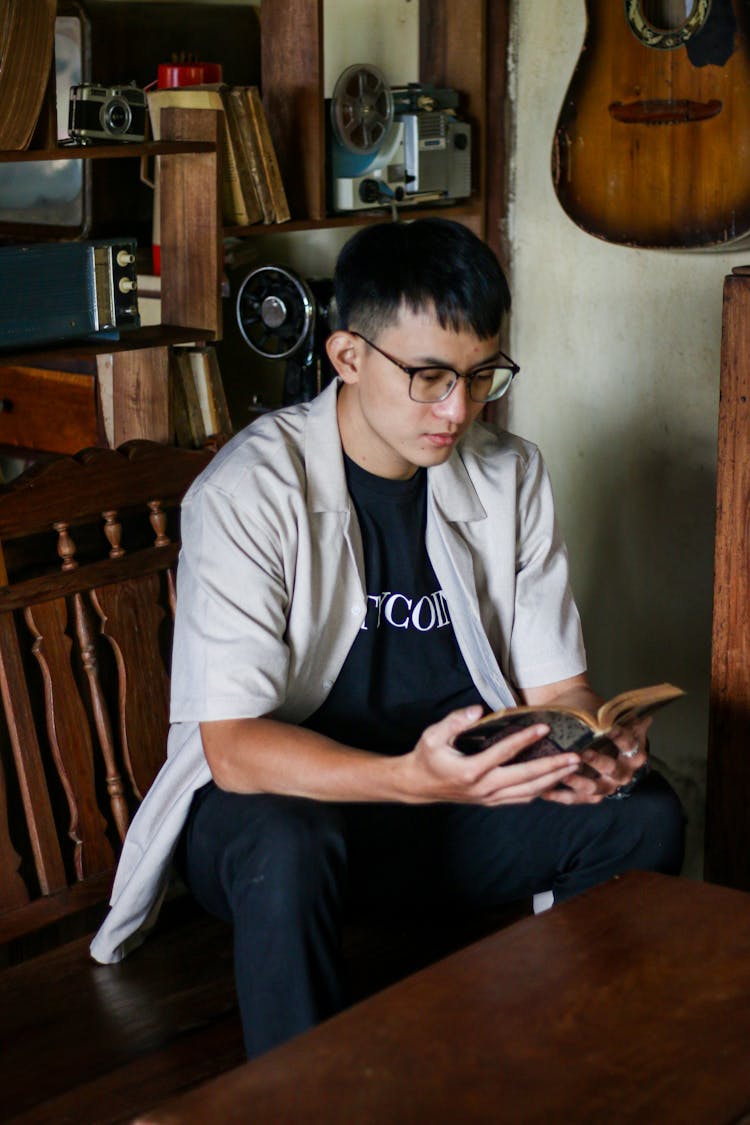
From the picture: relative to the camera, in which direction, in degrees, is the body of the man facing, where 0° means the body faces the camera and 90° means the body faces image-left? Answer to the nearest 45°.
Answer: approximately 315°

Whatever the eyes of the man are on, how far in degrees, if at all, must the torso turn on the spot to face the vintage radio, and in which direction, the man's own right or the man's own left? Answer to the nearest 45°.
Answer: approximately 180°

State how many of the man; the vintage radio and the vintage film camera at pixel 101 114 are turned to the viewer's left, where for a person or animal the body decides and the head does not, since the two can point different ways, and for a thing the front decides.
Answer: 0

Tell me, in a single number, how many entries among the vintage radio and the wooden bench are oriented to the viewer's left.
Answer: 0

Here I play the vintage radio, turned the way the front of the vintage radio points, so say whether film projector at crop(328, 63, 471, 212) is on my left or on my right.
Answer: on my left

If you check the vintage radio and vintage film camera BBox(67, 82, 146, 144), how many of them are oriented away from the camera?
0

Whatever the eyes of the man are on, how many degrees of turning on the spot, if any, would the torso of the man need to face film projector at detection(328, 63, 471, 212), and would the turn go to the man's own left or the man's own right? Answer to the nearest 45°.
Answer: approximately 135° to the man's own left

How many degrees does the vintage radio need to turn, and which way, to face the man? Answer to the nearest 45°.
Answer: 0° — it already faces them

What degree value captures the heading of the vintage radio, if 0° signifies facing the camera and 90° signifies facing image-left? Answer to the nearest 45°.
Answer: approximately 315°

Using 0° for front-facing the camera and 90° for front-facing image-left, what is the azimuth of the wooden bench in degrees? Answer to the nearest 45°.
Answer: approximately 315°

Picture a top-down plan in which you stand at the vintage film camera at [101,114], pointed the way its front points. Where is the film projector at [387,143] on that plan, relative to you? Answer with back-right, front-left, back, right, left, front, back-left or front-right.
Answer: left

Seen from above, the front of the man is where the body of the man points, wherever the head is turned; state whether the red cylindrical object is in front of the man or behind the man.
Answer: behind
